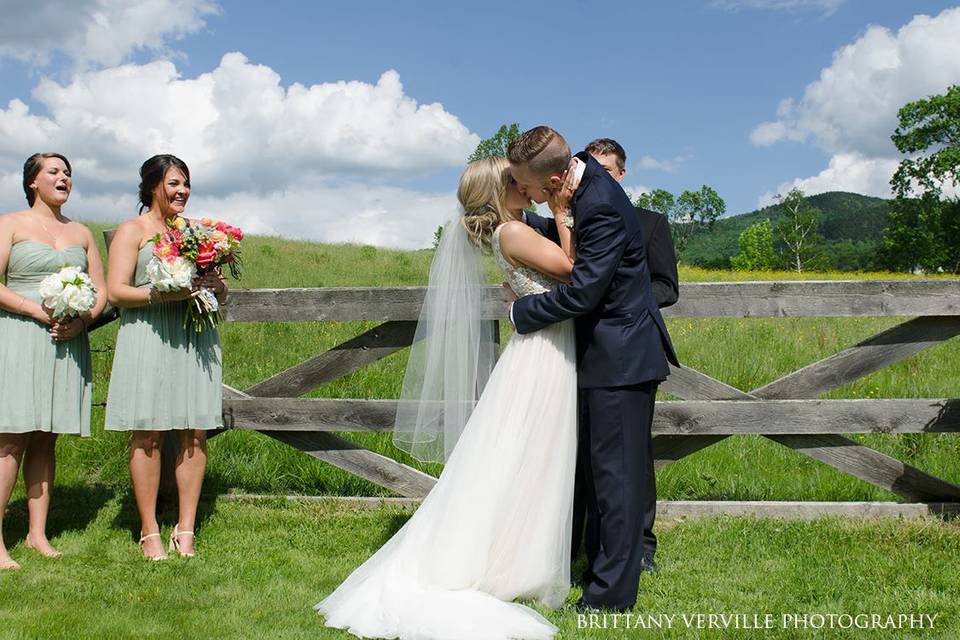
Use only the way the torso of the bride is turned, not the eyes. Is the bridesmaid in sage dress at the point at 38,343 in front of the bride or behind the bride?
behind

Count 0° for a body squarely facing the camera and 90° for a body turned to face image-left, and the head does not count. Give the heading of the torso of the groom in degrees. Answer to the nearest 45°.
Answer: approximately 90°

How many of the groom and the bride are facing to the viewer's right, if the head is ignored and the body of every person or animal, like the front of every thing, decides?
1

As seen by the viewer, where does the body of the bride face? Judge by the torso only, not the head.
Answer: to the viewer's right

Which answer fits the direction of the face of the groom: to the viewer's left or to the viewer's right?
to the viewer's left

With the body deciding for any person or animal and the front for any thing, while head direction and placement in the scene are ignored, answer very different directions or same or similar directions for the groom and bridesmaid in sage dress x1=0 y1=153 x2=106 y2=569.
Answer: very different directions
